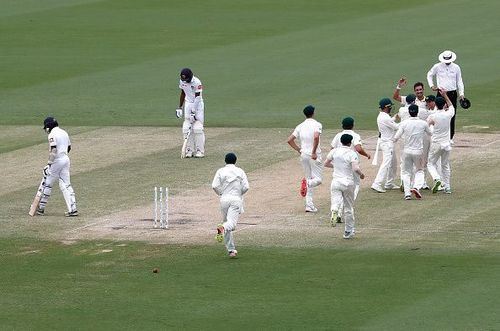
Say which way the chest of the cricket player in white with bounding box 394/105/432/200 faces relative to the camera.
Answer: away from the camera

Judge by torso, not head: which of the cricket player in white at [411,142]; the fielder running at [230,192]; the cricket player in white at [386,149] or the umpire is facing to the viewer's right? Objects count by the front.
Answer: the cricket player in white at [386,149]

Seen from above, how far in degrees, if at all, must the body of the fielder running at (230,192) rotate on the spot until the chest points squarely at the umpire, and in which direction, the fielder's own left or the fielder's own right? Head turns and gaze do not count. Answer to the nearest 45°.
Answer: approximately 45° to the fielder's own right

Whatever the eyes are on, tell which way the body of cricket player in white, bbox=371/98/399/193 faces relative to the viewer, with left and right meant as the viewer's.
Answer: facing to the right of the viewer

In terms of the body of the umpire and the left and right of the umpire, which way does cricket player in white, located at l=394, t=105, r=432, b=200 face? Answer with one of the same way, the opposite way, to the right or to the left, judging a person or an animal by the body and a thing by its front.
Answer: the opposite way

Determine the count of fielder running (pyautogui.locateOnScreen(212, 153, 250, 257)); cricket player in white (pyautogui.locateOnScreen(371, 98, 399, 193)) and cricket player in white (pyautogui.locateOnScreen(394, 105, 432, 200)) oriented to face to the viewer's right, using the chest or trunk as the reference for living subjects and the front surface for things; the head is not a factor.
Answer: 1

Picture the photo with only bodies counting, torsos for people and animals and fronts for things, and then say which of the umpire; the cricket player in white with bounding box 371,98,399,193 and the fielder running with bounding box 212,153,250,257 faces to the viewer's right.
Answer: the cricket player in white

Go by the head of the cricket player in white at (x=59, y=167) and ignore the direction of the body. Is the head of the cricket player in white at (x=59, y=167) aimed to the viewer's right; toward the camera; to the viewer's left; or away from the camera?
to the viewer's left

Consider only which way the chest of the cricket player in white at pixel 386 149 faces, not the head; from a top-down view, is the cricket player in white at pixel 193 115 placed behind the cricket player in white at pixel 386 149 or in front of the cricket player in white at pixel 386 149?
behind

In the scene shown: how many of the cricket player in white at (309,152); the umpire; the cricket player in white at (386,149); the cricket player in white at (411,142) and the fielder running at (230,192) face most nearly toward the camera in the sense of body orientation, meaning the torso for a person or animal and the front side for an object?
1

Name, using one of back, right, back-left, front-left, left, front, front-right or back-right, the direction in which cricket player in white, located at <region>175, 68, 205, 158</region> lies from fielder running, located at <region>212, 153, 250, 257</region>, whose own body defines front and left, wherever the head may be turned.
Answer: front

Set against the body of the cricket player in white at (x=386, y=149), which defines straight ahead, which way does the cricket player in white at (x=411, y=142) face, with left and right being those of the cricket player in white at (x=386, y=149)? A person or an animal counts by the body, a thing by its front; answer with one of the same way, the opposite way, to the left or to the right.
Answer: to the left

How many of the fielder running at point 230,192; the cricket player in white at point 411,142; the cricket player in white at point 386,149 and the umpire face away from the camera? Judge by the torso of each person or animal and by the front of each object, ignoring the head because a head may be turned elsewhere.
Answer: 2

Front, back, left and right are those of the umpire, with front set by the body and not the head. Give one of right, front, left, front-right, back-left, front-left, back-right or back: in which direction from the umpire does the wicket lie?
front-right
